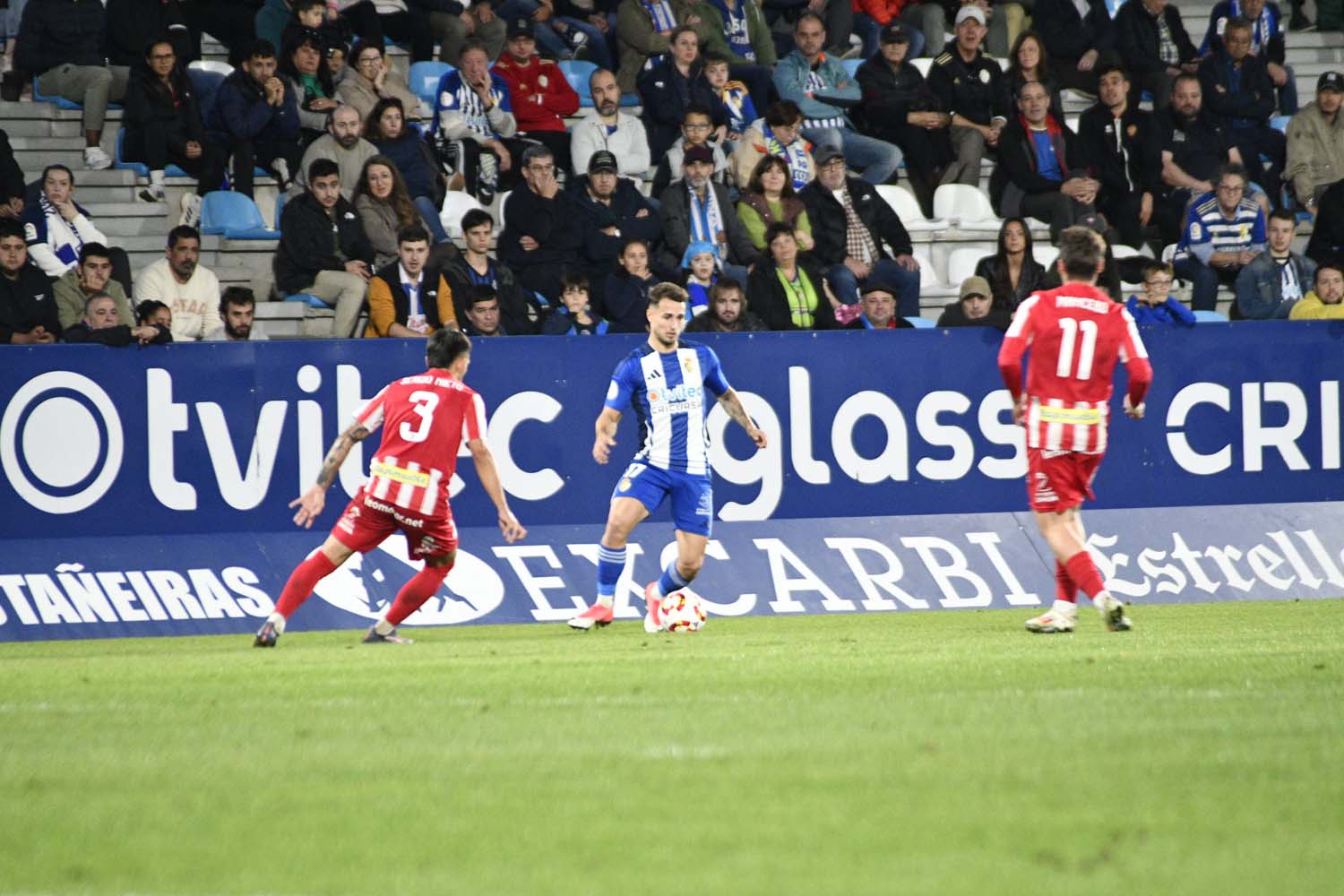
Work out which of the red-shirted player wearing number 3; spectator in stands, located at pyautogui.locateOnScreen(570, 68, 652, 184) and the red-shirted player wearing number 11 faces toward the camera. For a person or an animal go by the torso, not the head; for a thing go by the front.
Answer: the spectator in stands

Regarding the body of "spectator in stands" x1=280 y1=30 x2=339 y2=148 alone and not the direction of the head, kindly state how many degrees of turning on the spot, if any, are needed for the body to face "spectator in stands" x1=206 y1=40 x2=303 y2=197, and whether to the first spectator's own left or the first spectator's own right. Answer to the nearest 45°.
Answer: approximately 90° to the first spectator's own right

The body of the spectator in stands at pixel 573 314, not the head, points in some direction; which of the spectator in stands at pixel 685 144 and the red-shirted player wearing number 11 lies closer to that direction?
the red-shirted player wearing number 11

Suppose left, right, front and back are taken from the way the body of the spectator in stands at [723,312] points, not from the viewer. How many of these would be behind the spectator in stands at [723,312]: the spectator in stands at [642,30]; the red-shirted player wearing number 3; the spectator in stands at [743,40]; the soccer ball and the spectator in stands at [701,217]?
3

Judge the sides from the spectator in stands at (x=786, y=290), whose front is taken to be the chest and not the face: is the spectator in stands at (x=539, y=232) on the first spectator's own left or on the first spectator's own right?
on the first spectator's own right

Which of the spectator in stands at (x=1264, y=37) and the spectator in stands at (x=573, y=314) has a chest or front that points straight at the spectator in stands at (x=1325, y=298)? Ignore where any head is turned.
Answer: the spectator in stands at (x=1264, y=37)

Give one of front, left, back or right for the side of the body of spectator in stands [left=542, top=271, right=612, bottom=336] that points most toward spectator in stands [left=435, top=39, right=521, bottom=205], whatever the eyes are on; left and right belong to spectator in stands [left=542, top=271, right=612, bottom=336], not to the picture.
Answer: back

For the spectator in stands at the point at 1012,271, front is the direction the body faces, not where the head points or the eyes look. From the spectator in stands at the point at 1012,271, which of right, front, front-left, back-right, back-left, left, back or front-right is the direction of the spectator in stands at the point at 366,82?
right

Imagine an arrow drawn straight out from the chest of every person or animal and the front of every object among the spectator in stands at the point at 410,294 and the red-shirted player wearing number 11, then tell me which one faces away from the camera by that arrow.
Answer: the red-shirted player wearing number 11

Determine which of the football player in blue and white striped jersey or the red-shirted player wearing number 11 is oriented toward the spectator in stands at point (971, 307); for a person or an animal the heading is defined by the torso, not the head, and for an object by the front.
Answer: the red-shirted player wearing number 11

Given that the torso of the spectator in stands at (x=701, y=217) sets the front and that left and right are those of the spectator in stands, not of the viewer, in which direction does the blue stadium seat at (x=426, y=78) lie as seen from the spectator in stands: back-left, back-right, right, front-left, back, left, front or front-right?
back-right

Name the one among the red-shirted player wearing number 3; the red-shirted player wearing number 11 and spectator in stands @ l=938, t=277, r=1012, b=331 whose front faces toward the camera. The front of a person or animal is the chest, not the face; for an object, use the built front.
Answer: the spectator in stands

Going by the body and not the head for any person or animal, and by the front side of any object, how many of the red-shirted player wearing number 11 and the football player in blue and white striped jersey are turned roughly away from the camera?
1

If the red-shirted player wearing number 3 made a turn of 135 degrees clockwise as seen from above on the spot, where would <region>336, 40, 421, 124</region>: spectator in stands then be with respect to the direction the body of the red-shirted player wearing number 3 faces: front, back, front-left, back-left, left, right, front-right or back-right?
back

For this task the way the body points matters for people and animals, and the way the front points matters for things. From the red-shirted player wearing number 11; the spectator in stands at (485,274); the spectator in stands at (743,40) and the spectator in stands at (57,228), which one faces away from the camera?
the red-shirted player wearing number 11
